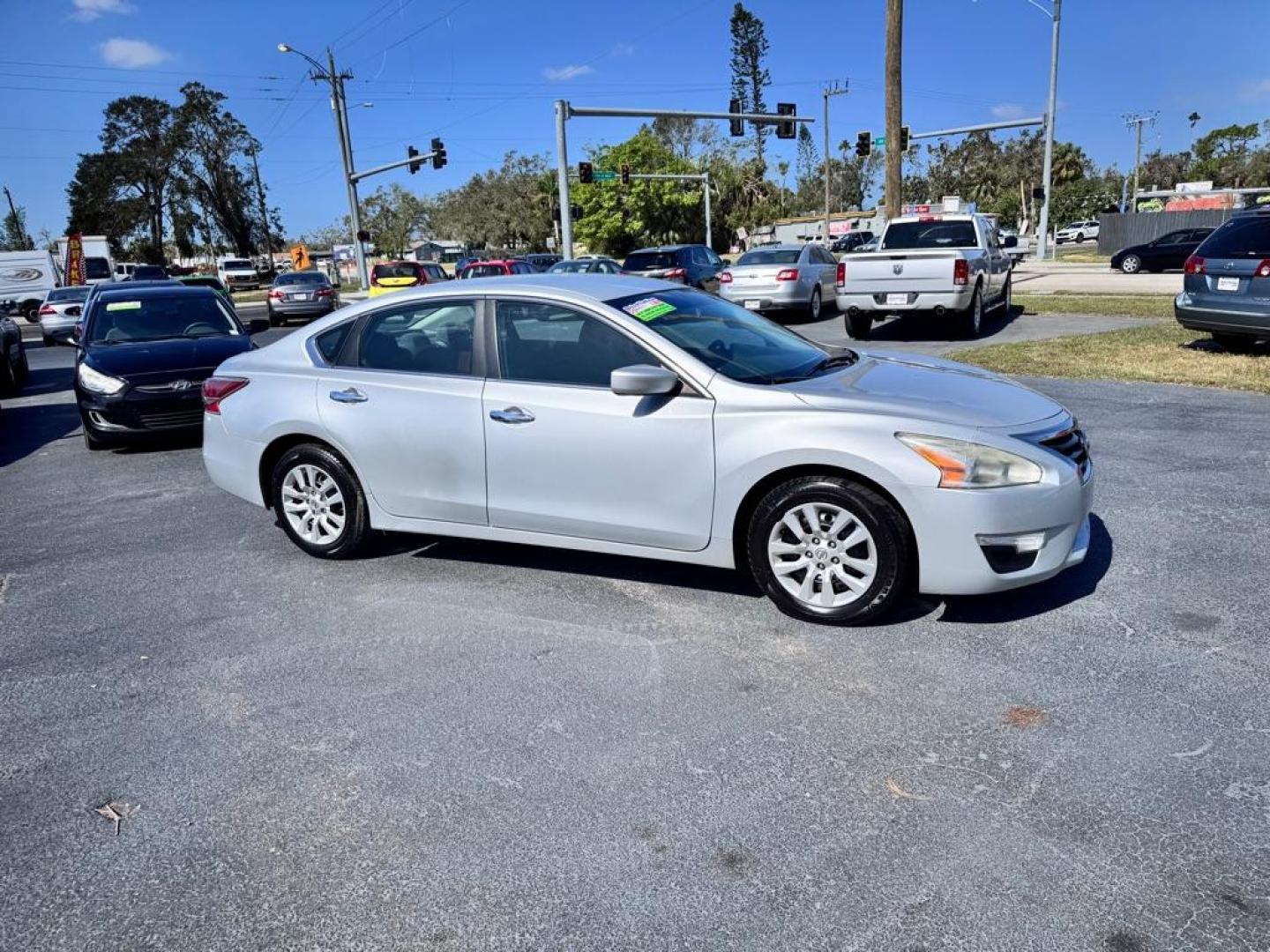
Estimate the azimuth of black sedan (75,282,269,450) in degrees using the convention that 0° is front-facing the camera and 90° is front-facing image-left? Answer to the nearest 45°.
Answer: approximately 0°

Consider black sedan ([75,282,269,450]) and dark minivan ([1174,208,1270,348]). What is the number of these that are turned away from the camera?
1

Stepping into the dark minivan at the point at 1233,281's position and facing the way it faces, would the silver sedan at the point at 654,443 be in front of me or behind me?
behind

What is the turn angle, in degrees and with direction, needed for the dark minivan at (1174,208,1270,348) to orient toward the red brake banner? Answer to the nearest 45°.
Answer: approximately 90° to its left

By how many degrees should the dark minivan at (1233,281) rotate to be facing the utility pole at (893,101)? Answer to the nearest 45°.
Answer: approximately 45° to its left

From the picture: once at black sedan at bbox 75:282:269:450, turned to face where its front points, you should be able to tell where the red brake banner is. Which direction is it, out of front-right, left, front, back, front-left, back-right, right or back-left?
back

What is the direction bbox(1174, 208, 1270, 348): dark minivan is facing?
away from the camera

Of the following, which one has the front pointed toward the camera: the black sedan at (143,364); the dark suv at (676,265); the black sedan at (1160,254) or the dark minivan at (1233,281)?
the black sedan at (143,364)

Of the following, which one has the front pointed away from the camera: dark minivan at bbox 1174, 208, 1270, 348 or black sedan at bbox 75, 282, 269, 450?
the dark minivan

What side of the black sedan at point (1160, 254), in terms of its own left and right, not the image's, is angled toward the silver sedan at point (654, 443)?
left

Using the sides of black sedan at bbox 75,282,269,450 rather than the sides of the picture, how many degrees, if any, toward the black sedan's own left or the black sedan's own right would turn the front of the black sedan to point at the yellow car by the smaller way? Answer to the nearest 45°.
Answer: approximately 180°

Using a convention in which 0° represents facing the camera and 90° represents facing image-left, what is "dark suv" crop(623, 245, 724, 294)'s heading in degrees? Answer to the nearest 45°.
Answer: approximately 225°

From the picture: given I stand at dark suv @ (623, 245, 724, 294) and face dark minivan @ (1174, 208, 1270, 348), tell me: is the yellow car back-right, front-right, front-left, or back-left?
back-right
